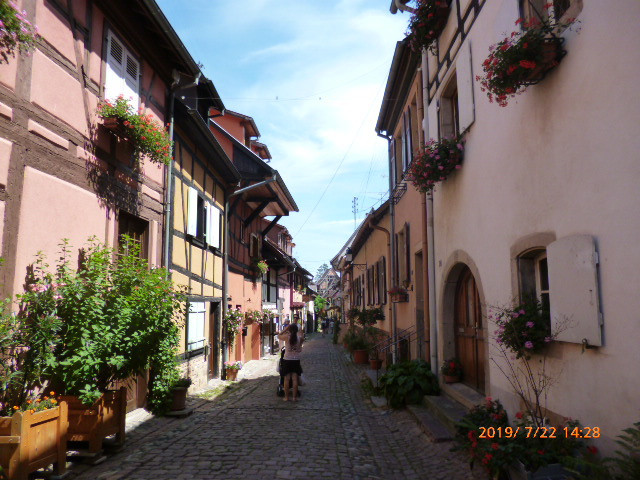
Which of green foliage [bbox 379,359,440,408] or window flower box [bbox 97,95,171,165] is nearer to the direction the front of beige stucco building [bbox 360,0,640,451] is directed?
the window flower box

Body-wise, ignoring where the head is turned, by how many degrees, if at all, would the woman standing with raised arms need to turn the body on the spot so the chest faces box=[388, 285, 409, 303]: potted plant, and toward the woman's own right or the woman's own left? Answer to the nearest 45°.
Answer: approximately 45° to the woman's own right

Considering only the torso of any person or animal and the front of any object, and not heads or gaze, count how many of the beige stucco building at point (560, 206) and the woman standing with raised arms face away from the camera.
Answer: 1

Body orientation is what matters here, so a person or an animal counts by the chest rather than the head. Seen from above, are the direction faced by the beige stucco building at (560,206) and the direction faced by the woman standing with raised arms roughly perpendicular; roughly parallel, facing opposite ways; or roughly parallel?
roughly perpendicular

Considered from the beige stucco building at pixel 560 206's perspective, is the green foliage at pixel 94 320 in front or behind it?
in front

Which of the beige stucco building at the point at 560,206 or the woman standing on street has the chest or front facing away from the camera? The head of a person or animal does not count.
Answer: the woman standing on street

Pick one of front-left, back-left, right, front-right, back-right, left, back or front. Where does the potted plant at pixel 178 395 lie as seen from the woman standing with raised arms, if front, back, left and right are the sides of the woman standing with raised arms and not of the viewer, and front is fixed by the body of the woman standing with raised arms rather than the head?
back-left

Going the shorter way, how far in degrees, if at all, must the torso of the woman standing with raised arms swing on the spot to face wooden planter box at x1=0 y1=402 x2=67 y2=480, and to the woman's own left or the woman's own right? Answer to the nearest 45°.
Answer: approximately 180°

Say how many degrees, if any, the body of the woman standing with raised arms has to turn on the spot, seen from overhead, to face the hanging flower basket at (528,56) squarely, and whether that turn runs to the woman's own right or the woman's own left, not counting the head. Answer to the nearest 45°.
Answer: approximately 180°

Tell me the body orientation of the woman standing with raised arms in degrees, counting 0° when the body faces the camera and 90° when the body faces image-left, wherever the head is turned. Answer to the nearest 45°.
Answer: approximately 180°

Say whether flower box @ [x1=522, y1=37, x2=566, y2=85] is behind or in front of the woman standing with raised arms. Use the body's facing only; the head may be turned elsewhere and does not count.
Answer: behind
